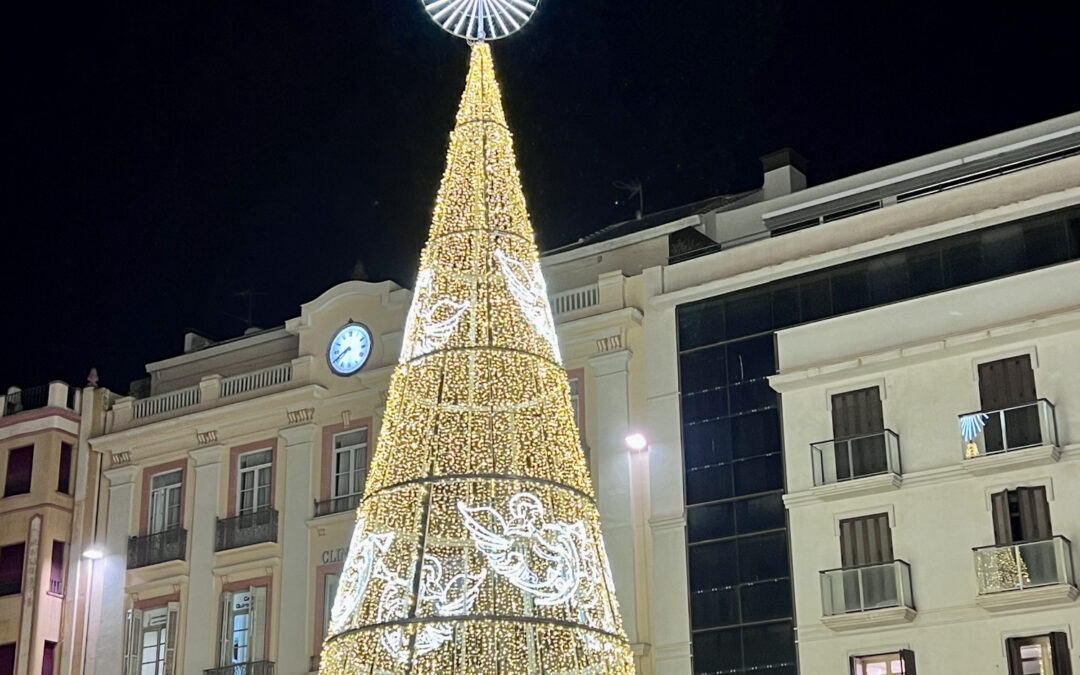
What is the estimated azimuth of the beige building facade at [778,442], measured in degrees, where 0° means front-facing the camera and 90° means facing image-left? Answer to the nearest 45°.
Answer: approximately 45°

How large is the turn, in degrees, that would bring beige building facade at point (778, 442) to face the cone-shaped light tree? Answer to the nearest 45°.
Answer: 0° — it already faces it
